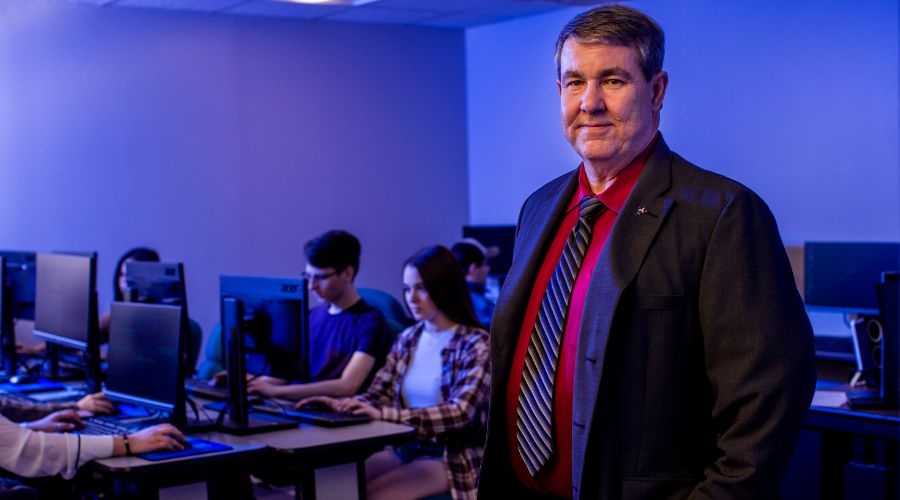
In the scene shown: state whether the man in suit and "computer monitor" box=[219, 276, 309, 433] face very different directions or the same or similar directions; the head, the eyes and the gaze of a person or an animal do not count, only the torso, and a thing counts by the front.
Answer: very different directions

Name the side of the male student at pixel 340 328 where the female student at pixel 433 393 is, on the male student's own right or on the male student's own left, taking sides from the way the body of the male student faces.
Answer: on the male student's own left

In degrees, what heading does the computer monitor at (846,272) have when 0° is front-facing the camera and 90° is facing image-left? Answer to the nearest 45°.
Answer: approximately 45°

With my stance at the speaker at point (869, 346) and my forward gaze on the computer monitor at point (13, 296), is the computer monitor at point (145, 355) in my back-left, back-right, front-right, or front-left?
front-left

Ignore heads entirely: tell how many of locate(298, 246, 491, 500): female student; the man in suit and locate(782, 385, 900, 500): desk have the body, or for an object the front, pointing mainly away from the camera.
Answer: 0

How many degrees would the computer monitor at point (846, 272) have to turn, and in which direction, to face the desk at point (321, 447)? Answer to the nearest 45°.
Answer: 0° — it already faces it

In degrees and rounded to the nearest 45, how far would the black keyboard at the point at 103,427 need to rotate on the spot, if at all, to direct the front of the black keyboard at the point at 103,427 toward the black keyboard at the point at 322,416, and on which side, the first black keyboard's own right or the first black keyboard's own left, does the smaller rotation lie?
approximately 135° to the first black keyboard's own left

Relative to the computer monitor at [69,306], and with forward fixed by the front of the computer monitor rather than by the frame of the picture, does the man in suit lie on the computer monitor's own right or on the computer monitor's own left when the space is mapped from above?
on the computer monitor's own left

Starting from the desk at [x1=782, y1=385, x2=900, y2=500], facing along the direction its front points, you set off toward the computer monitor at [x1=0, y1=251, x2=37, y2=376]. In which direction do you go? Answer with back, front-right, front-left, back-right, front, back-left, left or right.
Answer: front-right

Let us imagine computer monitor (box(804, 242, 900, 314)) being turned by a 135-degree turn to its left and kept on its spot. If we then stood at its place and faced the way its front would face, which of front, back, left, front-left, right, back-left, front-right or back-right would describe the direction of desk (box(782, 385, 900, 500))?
right

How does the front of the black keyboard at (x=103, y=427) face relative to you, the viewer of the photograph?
facing the viewer and to the left of the viewer

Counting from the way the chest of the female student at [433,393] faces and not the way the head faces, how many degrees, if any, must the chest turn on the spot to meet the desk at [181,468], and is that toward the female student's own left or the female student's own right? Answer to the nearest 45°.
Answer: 0° — they already face it

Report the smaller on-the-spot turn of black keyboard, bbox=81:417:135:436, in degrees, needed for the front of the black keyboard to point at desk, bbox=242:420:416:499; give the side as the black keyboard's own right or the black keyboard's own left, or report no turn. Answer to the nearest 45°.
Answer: approximately 90° to the black keyboard's own left
